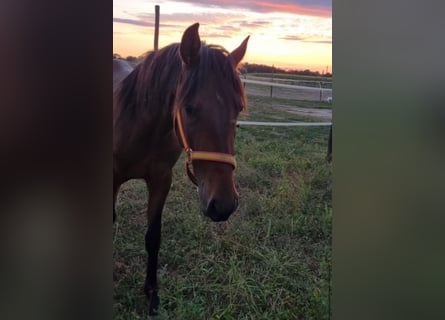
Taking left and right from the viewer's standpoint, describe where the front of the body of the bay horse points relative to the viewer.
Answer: facing the viewer and to the right of the viewer
